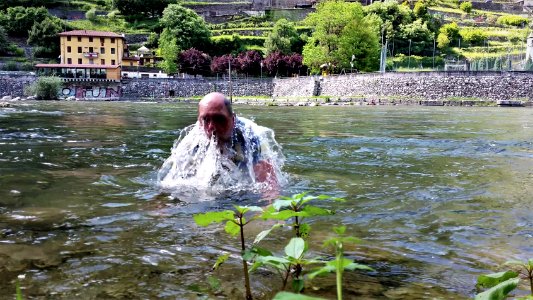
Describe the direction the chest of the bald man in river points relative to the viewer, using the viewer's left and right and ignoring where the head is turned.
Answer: facing the viewer and to the left of the viewer
